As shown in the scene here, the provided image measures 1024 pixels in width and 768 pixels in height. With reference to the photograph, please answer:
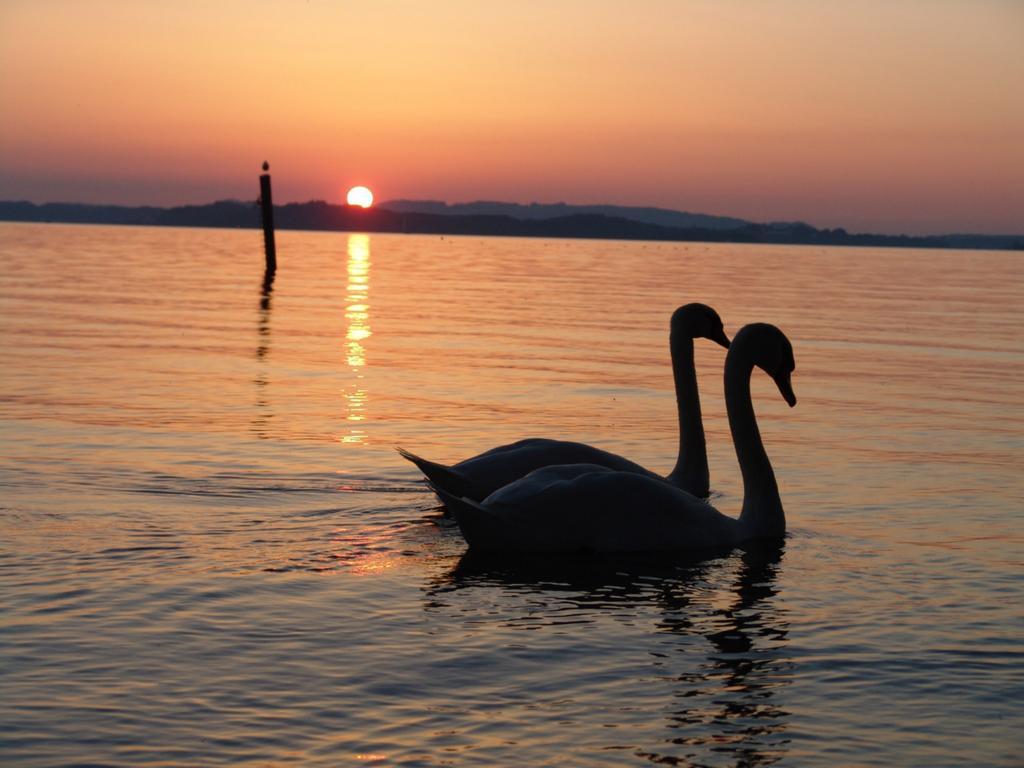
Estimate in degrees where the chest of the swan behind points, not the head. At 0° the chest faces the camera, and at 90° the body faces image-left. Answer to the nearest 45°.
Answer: approximately 270°

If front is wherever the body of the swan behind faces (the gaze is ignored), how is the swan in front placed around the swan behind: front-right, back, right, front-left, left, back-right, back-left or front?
right

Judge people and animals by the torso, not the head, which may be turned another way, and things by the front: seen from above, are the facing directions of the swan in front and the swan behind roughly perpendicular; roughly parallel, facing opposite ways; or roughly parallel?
roughly parallel

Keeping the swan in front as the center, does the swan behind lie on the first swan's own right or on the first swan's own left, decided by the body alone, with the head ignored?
on the first swan's own left

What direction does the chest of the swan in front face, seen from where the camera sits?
to the viewer's right

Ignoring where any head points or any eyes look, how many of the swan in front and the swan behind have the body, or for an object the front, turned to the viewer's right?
2
